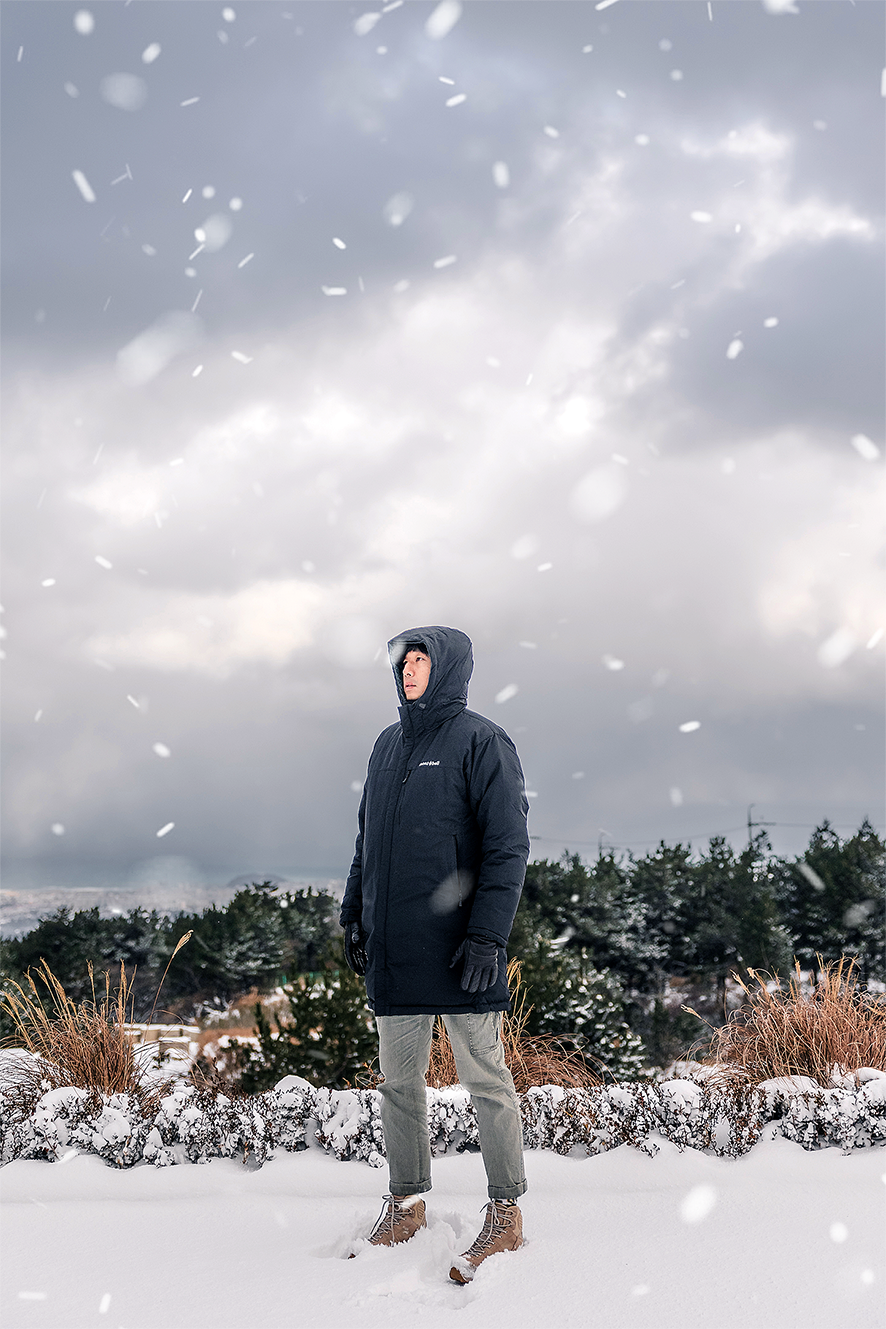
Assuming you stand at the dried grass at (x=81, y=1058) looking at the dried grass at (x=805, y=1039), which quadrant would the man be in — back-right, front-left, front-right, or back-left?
front-right

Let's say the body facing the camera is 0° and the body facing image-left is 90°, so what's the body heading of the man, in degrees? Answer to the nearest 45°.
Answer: approximately 45°

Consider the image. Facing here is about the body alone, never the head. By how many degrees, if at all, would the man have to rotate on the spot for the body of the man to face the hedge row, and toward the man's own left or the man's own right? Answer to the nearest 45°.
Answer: approximately 135° to the man's own right

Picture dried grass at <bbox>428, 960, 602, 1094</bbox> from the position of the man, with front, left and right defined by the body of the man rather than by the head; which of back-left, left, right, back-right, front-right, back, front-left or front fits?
back-right

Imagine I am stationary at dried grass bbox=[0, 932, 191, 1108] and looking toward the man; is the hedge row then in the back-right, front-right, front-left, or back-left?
front-left

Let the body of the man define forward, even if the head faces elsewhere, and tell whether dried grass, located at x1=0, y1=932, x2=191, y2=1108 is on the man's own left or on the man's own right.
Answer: on the man's own right

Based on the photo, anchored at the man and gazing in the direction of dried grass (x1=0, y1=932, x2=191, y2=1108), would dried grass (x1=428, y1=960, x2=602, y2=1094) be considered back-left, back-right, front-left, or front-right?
front-right

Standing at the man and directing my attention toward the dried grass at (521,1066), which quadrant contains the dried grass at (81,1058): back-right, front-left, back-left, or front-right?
front-left

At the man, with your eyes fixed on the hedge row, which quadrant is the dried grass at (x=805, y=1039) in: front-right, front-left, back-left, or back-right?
front-right

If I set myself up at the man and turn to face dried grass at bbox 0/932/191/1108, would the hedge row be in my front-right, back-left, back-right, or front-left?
front-right

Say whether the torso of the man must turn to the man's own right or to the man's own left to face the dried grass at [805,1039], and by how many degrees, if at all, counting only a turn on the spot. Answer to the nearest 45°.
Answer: approximately 180°
